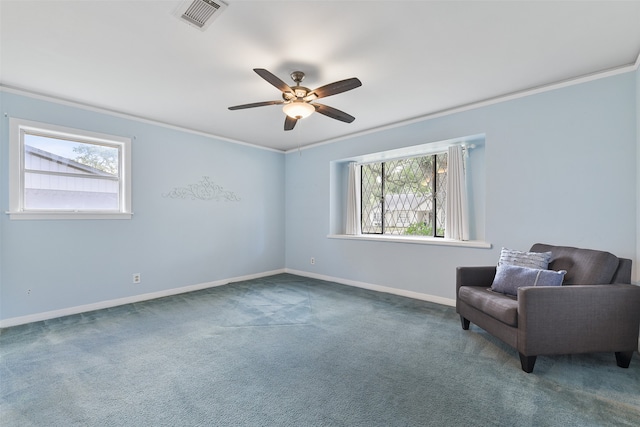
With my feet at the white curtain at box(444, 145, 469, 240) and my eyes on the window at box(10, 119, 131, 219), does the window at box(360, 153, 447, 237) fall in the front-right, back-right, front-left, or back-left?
front-right

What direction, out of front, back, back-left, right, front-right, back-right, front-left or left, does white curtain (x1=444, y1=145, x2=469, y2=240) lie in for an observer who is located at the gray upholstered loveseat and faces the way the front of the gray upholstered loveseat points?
right

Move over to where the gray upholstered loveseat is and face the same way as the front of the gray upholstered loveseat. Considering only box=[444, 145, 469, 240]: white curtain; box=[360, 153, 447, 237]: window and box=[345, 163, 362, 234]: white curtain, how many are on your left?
0

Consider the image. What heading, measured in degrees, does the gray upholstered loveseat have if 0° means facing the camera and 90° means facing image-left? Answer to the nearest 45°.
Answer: approximately 45°

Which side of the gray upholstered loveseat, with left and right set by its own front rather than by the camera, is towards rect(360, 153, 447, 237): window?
right

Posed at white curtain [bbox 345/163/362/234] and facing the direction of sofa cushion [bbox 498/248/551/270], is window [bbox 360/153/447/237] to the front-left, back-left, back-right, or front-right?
front-left

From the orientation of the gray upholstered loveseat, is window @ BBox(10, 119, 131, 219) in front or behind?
in front
